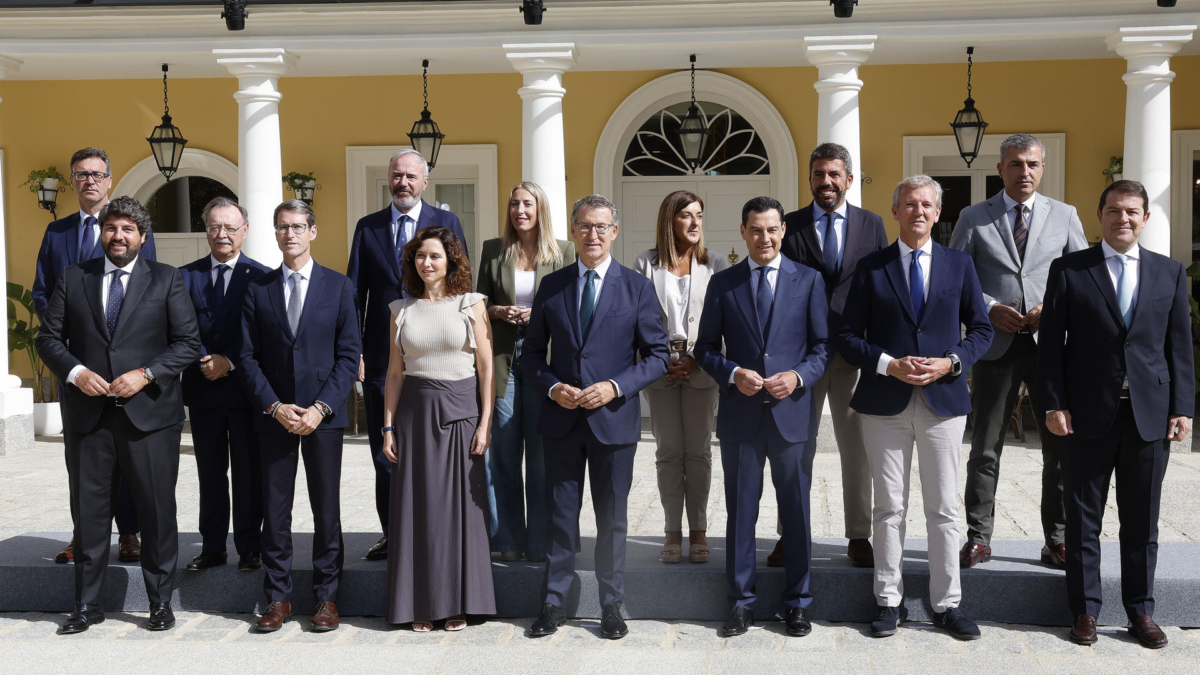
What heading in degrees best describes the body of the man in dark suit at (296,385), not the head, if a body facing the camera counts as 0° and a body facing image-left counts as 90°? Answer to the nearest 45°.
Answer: approximately 0°

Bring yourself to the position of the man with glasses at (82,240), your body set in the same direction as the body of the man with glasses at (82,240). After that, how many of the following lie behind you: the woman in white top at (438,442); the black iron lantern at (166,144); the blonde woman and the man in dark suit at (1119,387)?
1

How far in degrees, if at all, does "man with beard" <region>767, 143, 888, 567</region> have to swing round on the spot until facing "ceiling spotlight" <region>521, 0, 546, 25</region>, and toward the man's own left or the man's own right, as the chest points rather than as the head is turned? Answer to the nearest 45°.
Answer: approximately 135° to the man's own right

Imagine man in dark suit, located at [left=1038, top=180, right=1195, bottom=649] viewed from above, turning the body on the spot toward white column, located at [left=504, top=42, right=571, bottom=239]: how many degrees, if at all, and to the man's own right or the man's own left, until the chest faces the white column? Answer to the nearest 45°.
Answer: approximately 135° to the man's own right

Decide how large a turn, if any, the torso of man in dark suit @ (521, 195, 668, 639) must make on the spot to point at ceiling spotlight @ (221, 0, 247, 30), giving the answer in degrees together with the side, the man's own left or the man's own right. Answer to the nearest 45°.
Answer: approximately 135° to the man's own right

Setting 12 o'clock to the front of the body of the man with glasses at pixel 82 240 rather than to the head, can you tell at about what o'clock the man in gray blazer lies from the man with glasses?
The man in gray blazer is roughly at 10 o'clock from the man with glasses.

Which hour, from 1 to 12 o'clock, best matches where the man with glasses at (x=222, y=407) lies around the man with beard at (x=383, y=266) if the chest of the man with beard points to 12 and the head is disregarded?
The man with glasses is roughly at 3 o'clock from the man with beard.

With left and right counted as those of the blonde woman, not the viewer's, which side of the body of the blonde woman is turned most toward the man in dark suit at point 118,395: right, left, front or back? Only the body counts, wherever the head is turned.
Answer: right

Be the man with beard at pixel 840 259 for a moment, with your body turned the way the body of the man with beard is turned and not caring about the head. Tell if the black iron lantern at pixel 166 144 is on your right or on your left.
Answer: on your right
